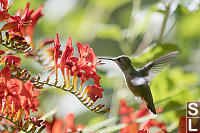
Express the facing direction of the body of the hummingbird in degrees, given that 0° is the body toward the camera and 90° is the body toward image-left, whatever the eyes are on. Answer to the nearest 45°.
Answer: approximately 90°

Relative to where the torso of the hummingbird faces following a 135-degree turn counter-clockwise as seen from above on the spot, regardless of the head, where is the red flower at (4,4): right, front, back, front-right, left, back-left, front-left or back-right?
right
